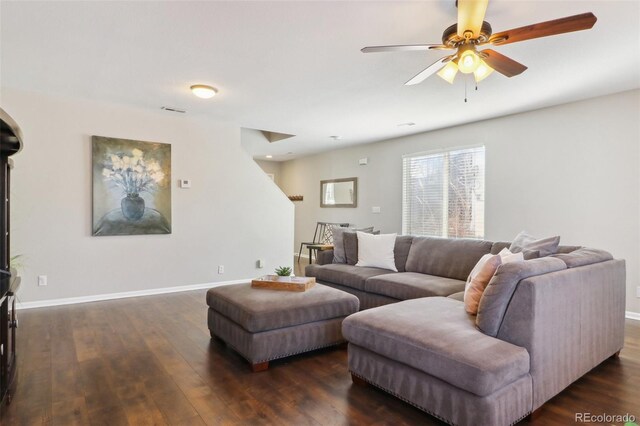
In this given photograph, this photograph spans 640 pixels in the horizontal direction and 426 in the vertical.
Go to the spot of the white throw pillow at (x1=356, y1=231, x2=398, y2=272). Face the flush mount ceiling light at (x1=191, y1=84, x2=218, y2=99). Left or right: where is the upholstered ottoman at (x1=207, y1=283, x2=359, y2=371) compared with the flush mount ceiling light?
left

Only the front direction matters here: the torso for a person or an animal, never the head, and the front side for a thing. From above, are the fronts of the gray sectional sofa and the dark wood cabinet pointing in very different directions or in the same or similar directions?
very different directions

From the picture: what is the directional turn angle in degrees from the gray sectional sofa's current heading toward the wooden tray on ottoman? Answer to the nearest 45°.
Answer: approximately 45° to its right

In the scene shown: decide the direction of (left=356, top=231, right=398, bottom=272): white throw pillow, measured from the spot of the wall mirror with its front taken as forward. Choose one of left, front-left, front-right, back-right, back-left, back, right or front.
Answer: front-left

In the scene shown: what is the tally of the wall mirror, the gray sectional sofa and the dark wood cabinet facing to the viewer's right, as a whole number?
1

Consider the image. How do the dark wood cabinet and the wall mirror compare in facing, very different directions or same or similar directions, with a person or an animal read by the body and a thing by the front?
very different directions

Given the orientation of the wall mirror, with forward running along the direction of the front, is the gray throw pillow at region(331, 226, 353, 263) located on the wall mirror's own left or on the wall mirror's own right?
on the wall mirror's own left

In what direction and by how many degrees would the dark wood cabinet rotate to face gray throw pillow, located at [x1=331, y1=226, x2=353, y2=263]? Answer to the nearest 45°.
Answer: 0° — it already faces it

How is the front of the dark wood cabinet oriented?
to the viewer's right

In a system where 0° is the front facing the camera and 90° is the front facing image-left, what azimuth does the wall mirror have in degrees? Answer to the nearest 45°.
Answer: approximately 45°

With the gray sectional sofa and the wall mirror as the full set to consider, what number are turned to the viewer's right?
0
